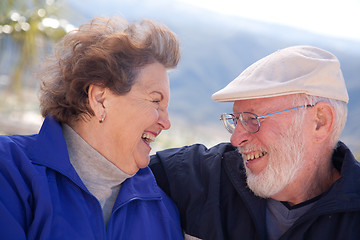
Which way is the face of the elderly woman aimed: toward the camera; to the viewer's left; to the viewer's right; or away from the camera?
to the viewer's right

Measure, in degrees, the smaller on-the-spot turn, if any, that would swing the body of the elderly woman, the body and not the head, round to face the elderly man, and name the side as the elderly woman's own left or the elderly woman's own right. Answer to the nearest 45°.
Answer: approximately 45° to the elderly woman's own left

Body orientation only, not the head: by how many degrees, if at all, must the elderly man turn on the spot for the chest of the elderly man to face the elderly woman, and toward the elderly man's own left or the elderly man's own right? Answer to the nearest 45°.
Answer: approximately 45° to the elderly man's own right

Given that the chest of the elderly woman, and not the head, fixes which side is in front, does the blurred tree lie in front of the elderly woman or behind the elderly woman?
behind

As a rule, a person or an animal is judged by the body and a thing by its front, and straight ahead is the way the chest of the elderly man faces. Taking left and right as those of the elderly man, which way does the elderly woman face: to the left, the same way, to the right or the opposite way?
to the left

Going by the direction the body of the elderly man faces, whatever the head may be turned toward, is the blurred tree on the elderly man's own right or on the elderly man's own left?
on the elderly man's own right

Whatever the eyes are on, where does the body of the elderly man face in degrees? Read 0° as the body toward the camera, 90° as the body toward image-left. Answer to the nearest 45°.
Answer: approximately 45°

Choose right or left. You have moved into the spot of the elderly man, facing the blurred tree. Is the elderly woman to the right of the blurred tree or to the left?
left
